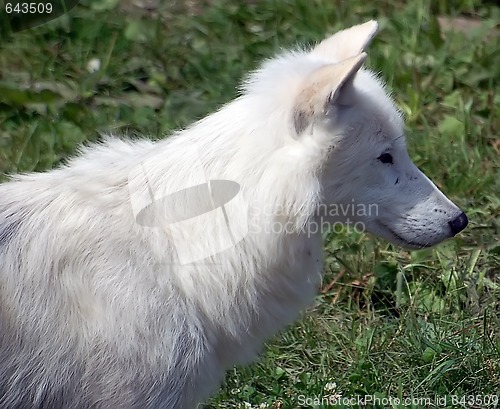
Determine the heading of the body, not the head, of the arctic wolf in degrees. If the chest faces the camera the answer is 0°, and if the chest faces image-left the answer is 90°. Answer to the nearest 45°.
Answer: approximately 270°
